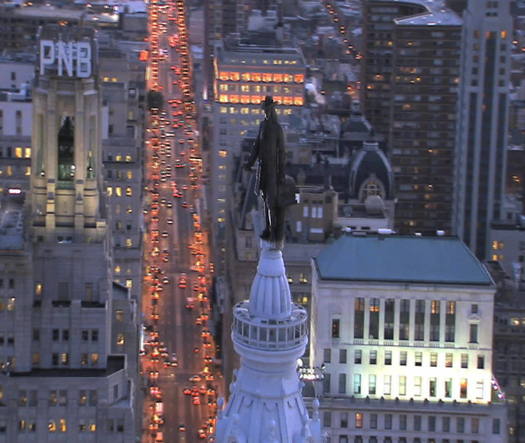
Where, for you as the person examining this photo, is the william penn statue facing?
facing the viewer and to the left of the viewer
